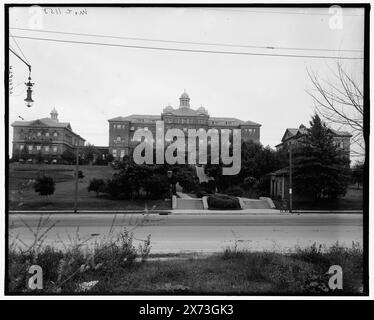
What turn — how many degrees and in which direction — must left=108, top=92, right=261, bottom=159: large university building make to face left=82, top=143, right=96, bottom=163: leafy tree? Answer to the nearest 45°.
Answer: approximately 135° to its right

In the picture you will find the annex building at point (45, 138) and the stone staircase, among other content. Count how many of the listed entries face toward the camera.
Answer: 2

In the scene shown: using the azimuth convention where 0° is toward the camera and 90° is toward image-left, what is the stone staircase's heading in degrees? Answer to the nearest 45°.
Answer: approximately 0°

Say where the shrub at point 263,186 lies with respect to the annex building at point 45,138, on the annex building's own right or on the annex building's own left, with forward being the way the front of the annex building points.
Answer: on the annex building's own left

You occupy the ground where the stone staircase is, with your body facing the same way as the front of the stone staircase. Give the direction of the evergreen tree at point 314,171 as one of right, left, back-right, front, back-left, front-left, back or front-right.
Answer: front-left

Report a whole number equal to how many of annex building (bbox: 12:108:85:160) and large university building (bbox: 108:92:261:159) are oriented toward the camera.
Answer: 2
